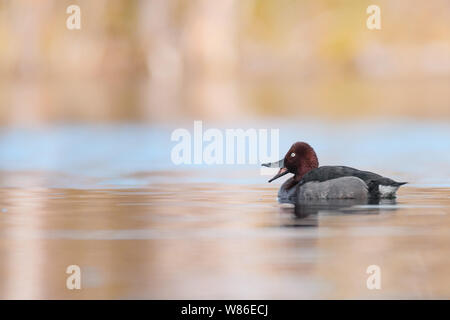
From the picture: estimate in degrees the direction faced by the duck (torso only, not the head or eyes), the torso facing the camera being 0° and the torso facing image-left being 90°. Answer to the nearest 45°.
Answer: approximately 90°
